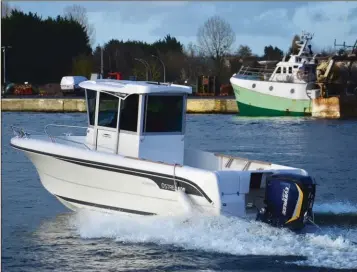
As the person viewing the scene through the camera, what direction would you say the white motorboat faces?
facing away from the viewer and to the left of the viewer
